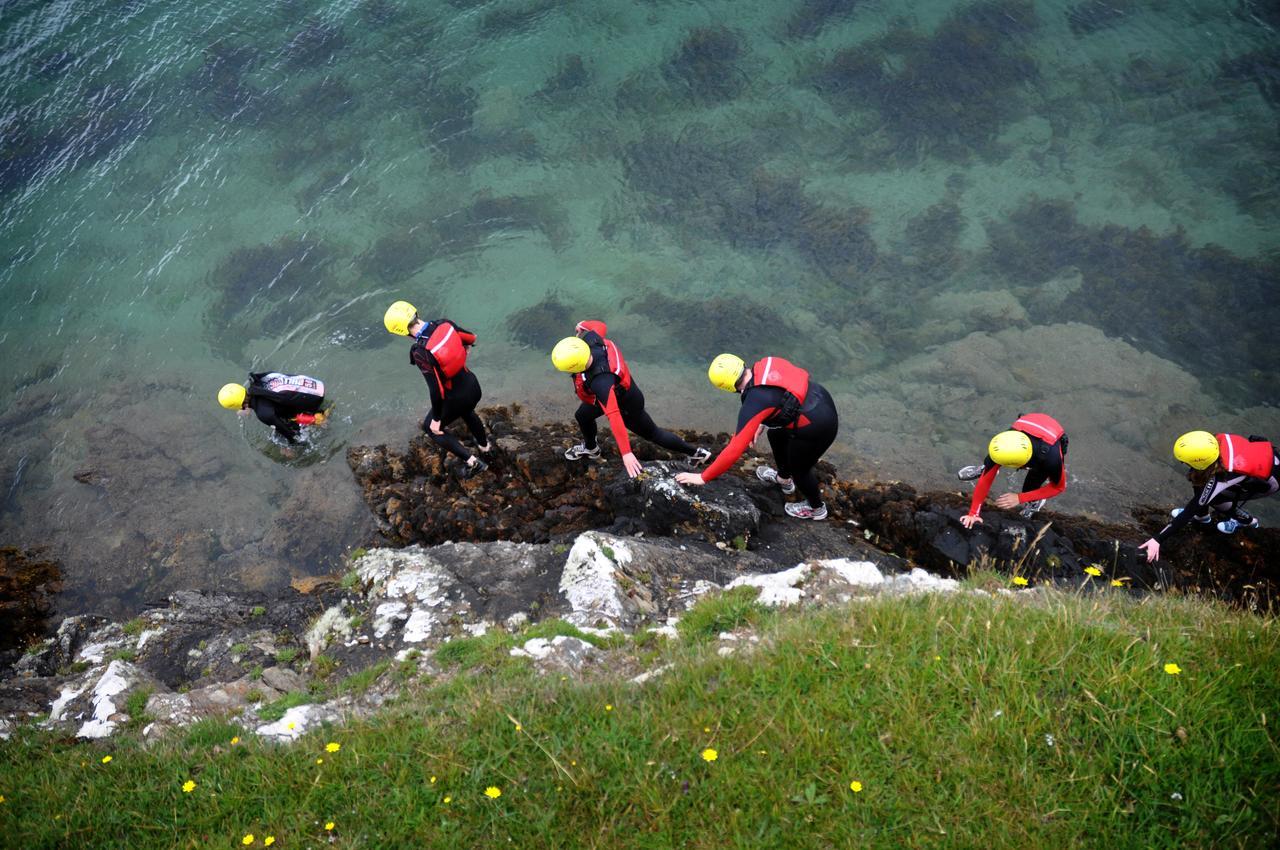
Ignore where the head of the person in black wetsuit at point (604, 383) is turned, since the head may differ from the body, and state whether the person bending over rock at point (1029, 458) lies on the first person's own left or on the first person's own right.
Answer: on the first person's own left

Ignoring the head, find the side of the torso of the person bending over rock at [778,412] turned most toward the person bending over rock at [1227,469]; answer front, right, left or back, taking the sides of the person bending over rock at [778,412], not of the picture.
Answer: back

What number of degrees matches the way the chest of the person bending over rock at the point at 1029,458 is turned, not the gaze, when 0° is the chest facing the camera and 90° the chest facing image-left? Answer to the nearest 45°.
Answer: approximately 45°

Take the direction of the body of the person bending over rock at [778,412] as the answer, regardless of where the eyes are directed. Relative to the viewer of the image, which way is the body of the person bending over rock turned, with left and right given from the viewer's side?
facing to the left of the viewer

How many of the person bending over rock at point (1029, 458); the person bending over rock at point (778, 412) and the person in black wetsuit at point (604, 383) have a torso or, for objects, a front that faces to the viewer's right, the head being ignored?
0

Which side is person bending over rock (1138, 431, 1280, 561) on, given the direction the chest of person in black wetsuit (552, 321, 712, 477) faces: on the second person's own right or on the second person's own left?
on the second person's own left

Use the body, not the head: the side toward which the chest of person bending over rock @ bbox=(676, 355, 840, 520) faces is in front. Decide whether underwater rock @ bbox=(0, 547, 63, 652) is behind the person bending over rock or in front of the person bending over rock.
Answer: in front
